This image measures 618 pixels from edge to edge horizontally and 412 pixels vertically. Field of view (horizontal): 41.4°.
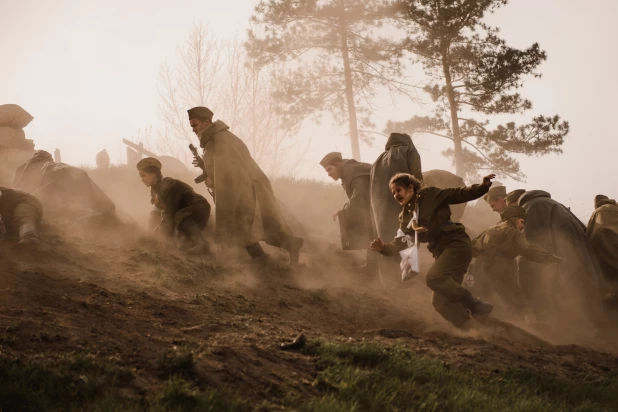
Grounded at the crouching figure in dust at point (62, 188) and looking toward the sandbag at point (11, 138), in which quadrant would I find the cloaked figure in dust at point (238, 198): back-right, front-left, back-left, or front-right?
back-right

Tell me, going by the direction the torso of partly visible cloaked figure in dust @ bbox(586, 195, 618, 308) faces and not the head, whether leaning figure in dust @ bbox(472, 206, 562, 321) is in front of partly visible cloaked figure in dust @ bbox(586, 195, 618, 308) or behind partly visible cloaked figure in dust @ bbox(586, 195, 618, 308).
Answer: in front

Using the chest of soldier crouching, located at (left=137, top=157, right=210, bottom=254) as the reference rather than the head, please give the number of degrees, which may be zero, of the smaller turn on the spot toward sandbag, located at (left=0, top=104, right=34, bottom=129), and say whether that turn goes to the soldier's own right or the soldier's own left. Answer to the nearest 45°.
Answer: approximately 45° to the soldier's own right

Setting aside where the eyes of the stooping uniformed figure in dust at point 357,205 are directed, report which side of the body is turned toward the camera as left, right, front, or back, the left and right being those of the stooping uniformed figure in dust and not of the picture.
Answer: left

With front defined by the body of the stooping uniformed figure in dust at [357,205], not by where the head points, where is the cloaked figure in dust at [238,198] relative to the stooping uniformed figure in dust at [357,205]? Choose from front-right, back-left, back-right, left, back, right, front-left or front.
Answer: front-left

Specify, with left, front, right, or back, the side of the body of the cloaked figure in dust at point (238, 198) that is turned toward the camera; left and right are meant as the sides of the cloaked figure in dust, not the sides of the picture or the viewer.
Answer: left
